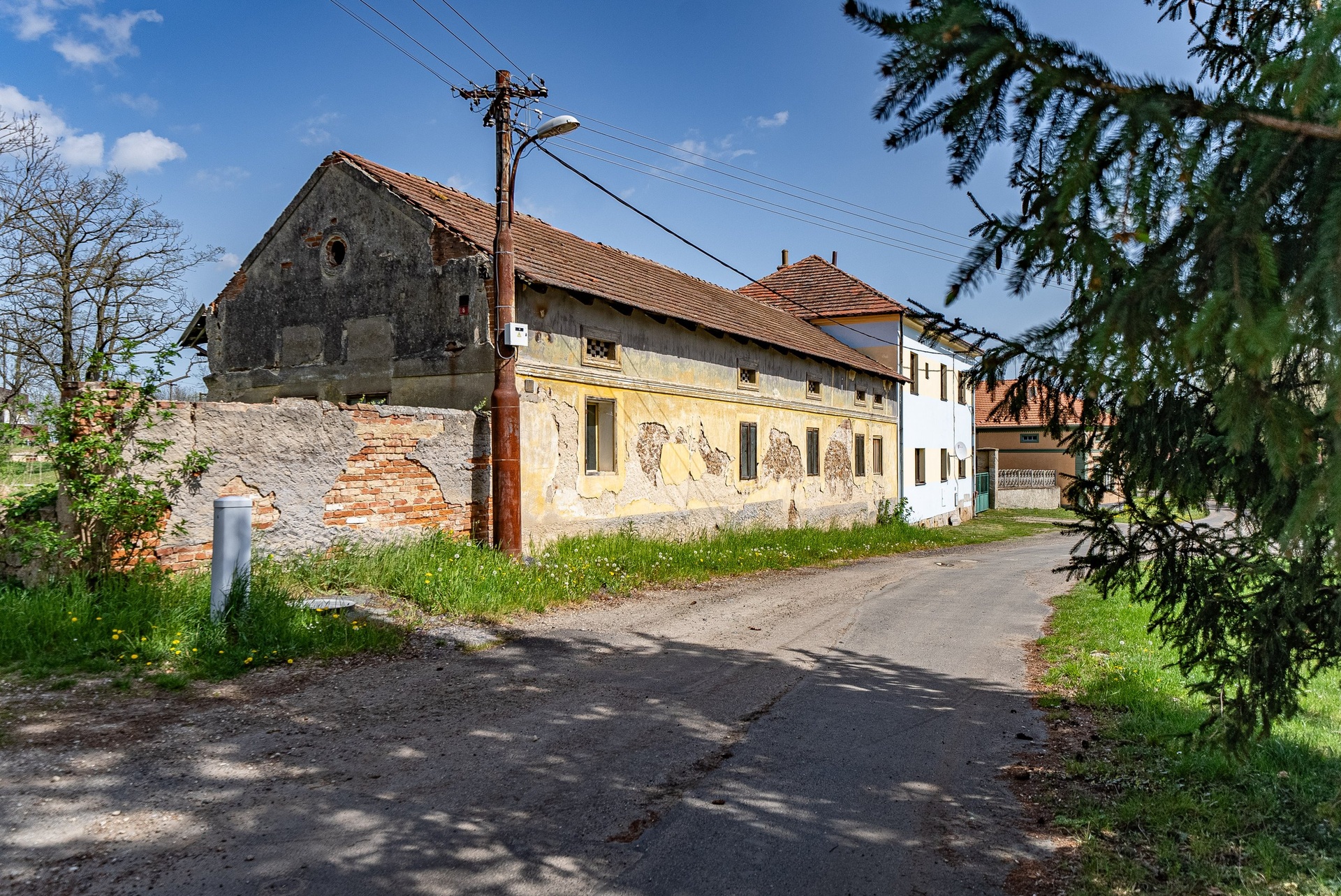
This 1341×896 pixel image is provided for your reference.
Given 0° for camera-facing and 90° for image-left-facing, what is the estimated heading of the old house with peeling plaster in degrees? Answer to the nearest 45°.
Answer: approximately 315°

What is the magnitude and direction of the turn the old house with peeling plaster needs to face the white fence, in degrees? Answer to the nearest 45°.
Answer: approximately 90° to its left

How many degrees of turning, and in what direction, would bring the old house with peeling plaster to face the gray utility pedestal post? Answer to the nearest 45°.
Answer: approximately 45° to its right

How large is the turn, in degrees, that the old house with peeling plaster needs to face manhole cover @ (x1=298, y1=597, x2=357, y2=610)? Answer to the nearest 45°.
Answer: approximately 45° to its right
